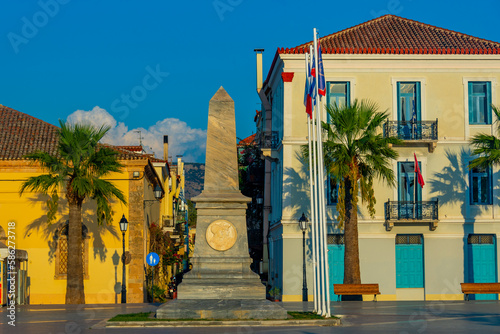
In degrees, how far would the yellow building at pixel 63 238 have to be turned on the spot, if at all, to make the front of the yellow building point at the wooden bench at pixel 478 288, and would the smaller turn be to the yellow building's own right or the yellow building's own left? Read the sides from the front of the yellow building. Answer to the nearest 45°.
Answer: approximately 45° to the yellow building's own left

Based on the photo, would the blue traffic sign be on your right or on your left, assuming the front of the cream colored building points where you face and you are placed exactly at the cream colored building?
on your right

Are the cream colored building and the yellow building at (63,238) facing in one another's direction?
no

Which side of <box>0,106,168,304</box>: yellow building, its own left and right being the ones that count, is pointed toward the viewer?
front

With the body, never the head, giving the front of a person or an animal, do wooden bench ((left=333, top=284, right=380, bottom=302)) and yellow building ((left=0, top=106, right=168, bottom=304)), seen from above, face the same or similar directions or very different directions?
same or similar directions

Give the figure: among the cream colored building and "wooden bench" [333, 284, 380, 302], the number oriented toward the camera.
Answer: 2

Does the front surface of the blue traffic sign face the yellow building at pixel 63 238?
no

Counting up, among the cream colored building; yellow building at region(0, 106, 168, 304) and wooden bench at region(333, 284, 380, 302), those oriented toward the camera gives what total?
3

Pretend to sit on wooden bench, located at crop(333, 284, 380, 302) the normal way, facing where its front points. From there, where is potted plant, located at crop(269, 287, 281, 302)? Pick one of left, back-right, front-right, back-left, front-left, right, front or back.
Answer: back-right

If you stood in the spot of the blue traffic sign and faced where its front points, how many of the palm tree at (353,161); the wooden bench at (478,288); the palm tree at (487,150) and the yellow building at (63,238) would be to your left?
3

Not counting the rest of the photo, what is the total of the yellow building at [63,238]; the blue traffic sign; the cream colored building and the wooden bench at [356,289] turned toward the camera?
4

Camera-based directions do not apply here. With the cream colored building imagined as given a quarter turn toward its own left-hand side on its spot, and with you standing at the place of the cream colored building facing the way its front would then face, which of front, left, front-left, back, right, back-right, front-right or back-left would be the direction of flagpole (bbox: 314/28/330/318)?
right

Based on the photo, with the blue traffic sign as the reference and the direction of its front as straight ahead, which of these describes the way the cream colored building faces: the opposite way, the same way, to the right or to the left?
the same way

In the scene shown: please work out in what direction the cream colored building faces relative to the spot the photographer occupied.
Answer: facing the viewer

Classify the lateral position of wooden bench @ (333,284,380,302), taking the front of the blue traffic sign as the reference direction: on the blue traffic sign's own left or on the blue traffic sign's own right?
on the blue traffic sign's own left

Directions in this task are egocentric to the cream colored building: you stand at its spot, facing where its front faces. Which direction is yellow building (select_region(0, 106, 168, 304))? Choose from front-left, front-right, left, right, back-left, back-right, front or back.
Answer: right

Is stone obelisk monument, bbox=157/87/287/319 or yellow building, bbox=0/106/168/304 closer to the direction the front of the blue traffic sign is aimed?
the stone obelisk monument
